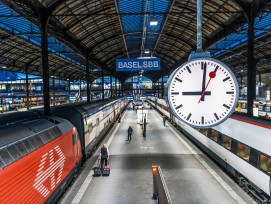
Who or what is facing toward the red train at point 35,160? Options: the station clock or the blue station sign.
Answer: the blue station sign

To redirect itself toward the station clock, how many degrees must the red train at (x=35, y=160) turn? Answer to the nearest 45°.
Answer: approximately 90° to its left

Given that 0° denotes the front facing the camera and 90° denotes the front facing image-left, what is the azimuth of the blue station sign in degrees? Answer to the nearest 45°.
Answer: approximately 0°

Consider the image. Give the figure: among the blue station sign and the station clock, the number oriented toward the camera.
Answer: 2

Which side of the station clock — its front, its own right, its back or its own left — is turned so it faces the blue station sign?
back

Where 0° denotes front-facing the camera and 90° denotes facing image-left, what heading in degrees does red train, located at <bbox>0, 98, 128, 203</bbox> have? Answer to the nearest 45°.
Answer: approximately 45°

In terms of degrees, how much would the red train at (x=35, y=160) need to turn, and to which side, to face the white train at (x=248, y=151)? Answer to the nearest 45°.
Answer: approximately 135° to its left

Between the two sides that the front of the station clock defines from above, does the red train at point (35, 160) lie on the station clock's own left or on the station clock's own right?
on the station clock's own right
